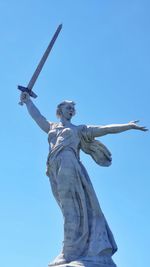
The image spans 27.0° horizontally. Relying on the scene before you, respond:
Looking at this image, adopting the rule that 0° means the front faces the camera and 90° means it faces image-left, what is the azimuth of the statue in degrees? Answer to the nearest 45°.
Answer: approximately 45°
